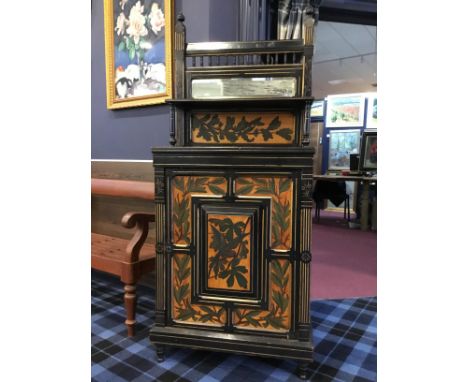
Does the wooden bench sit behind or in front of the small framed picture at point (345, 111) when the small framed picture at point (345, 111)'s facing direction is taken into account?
in front

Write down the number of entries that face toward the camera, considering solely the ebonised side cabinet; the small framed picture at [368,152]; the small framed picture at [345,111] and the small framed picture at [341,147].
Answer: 4

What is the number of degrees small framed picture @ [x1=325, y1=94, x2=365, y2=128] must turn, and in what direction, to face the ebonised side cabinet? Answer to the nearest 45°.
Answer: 0° — it already faces it

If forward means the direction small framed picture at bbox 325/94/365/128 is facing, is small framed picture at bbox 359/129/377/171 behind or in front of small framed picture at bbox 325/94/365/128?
in front

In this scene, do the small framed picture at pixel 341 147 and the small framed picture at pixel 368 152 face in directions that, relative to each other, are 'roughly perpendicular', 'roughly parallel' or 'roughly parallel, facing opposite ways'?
roughly parallel

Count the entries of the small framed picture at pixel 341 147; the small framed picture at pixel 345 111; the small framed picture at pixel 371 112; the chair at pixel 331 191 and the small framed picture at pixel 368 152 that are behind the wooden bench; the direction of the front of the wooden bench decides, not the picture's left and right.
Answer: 5

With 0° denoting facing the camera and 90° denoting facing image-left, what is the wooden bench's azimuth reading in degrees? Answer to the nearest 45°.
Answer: approximately 45°

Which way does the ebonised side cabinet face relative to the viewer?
toward the camera

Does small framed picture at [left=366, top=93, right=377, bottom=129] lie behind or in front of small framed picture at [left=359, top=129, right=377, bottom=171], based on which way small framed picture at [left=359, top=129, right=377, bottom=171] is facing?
behind

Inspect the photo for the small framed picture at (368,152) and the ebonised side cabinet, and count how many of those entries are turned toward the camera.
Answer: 2
